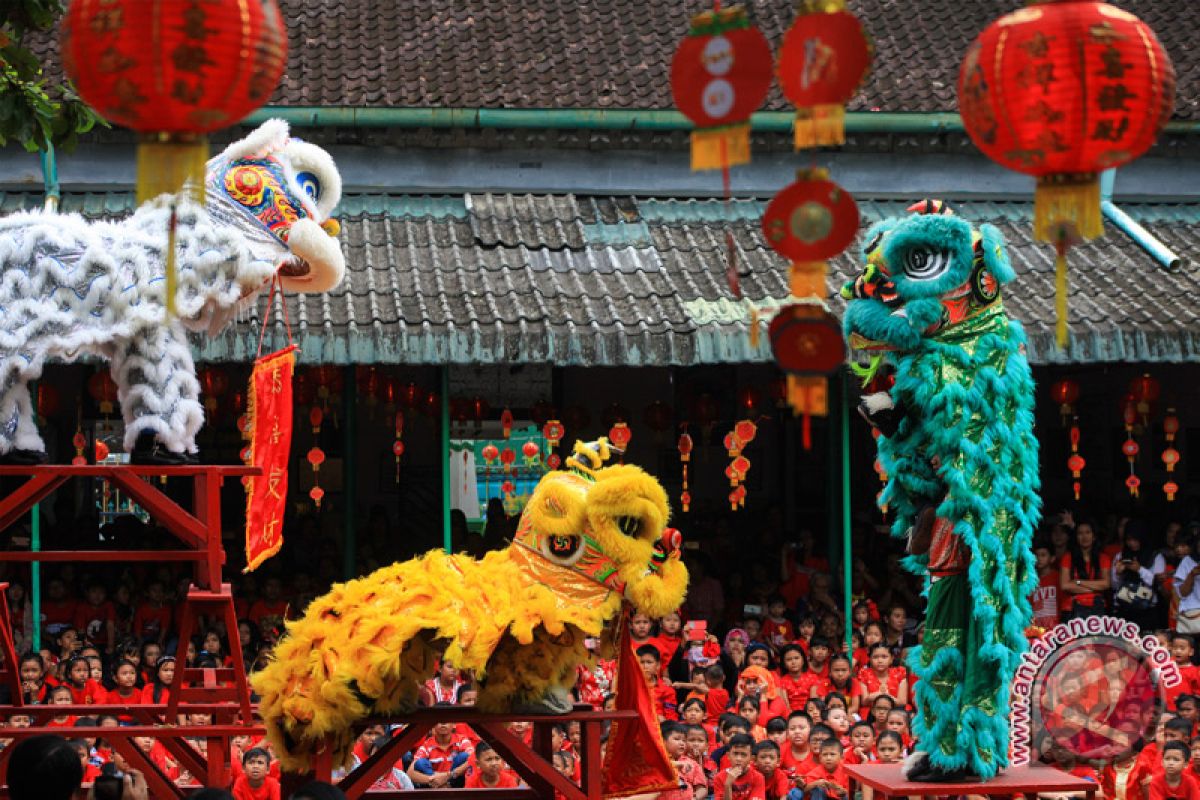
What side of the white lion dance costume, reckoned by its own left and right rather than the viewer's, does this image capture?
right

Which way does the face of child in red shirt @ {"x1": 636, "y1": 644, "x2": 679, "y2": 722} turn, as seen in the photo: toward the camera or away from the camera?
toward the camera

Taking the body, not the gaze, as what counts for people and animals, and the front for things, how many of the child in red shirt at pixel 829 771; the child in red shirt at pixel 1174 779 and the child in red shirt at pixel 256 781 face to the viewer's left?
0

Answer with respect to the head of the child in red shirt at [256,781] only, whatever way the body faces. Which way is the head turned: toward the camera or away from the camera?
toward the camera

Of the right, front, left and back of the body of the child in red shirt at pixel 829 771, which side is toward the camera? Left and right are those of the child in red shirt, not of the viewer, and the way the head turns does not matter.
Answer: front

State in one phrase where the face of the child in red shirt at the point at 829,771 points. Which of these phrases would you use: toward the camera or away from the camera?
toward the camera

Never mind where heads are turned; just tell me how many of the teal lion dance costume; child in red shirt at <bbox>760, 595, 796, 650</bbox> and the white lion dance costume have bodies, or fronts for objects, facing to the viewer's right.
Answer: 1

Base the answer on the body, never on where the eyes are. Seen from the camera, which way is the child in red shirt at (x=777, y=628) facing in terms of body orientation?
toward the camera

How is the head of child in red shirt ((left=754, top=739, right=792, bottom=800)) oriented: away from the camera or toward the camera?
toward the camera

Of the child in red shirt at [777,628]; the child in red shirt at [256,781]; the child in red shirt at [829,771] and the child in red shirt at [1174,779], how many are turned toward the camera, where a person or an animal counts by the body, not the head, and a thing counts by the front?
4

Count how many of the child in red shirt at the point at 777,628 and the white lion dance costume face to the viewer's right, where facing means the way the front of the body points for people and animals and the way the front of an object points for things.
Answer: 1

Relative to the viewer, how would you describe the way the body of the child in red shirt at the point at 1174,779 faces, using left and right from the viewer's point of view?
facing the viewer

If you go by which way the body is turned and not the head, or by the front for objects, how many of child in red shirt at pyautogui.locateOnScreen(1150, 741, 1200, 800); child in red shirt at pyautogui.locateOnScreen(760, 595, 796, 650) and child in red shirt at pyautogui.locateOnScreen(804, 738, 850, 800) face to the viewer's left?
0

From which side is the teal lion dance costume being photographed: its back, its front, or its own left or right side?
left
